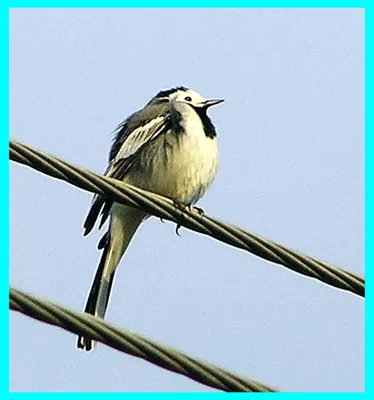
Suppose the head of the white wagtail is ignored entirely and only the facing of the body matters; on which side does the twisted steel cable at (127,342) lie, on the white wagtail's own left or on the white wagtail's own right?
on the white wagtail's own right
